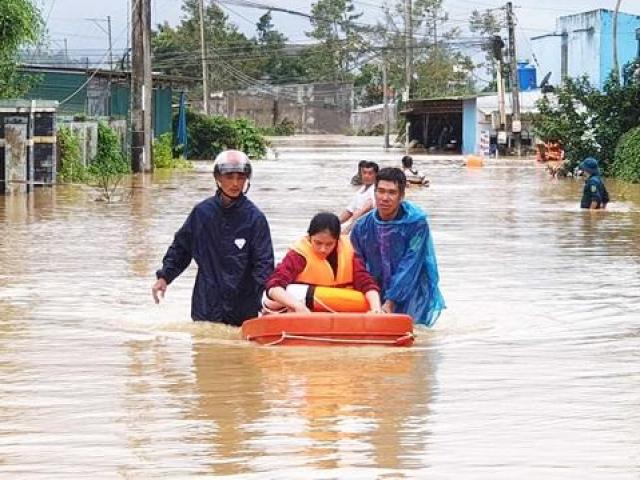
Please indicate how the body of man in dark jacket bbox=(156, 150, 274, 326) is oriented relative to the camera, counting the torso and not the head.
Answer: toward the camera

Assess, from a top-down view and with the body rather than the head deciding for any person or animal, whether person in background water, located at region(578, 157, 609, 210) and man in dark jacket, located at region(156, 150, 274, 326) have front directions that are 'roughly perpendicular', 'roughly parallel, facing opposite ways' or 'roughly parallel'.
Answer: roughly perpendicular

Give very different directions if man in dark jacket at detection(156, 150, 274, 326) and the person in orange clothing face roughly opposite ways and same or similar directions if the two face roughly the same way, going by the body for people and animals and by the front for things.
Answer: same or similar directions

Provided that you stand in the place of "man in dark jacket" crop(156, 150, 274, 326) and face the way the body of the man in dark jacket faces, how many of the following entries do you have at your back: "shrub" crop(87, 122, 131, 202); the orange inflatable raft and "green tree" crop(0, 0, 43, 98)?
2

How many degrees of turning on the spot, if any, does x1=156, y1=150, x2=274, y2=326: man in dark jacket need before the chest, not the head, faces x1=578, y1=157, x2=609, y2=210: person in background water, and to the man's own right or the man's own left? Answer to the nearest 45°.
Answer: approximately 135° to the man's own left

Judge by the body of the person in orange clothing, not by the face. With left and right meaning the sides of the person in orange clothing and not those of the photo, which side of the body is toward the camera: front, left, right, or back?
front

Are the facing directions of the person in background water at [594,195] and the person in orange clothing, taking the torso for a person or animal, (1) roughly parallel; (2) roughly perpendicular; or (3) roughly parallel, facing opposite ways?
roughly perpendicular

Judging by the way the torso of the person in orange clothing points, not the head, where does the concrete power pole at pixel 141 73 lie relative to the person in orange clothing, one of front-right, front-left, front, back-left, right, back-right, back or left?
back

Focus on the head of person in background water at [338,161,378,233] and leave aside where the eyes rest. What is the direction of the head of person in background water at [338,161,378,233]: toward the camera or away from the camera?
toward the camera

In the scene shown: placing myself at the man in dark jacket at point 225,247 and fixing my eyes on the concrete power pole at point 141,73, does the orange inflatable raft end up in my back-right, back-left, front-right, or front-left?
back-right

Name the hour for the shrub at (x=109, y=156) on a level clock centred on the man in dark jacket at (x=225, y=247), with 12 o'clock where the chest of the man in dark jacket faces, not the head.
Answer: The shrub is roughly at 6 o'clock from the man in dark jacket.

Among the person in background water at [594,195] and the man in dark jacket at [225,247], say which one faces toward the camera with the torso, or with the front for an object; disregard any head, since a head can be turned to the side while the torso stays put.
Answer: the man in dark jacket

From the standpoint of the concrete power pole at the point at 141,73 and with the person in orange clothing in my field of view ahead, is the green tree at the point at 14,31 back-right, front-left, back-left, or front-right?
front-right

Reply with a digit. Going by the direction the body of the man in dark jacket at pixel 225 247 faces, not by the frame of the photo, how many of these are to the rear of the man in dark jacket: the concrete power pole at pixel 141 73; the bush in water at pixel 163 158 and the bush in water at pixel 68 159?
3

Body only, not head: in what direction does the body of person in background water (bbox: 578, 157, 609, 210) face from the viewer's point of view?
to the viewer's left
